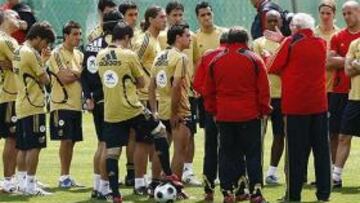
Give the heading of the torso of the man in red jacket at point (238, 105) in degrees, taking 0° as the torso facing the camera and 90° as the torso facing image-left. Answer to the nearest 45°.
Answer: approximately 180°

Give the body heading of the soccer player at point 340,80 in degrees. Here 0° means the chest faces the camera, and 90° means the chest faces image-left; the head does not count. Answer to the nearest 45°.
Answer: approximately 45°

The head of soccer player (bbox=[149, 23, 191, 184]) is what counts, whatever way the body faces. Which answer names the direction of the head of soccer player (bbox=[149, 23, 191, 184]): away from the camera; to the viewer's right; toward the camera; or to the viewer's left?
to the viewer's right

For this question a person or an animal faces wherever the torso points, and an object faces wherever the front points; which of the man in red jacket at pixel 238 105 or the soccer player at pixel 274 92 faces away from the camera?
the man in red jacket

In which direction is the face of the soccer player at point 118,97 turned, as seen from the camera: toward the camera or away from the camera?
away from the camera

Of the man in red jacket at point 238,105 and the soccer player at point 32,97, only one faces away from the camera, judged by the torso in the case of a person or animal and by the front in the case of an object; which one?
the man in red jacket

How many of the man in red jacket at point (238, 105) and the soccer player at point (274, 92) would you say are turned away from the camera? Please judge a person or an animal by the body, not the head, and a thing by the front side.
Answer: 1

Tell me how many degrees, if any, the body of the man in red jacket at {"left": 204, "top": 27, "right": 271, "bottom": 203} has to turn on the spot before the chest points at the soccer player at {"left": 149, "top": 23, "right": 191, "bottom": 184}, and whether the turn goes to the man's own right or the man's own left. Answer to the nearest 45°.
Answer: approximately 45° to the man's own left

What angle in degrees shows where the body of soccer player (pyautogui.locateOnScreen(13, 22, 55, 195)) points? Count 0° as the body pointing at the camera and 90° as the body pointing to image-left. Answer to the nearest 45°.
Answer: approximately 270°

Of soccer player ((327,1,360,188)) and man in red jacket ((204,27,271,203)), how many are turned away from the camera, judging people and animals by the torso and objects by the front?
1

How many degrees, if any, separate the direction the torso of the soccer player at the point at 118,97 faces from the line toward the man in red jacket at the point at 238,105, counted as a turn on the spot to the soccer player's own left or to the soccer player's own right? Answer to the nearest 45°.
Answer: approximately 45° to the soccer player's own right
